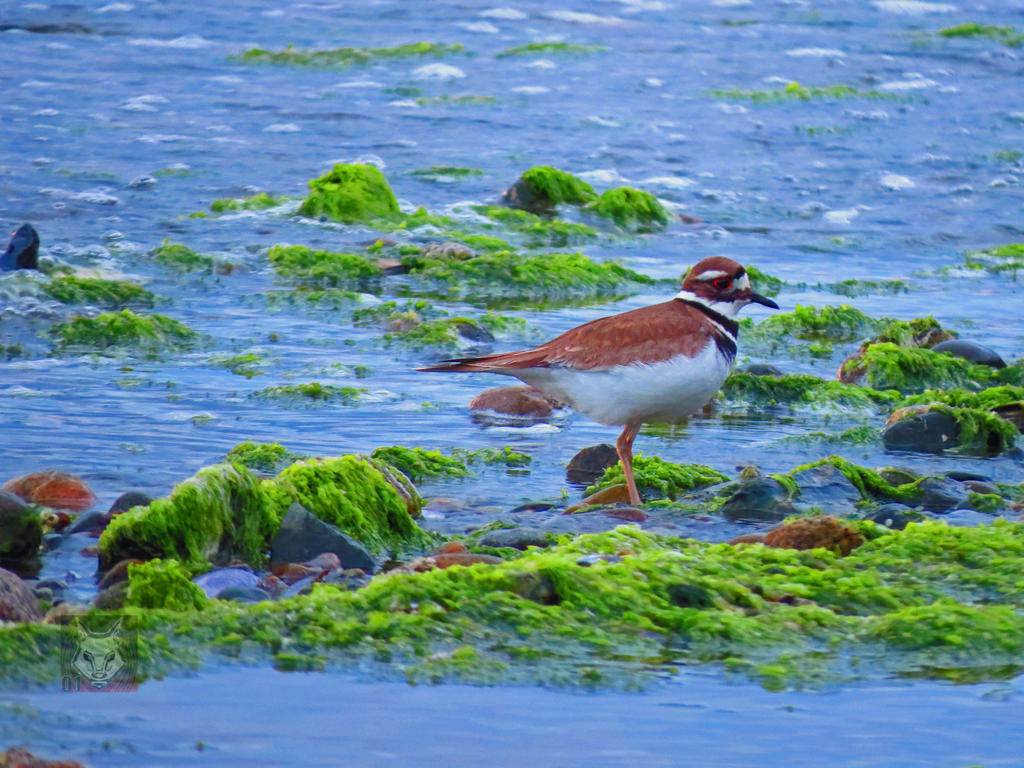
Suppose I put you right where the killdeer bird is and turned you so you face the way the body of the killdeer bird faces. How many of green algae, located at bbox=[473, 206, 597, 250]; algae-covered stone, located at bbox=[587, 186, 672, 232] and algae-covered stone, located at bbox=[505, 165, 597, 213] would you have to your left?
3

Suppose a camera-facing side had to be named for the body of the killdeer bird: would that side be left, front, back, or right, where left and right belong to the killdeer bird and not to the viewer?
right

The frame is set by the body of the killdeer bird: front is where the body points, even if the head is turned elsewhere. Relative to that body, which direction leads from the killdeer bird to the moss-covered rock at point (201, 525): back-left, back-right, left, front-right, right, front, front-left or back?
back-right

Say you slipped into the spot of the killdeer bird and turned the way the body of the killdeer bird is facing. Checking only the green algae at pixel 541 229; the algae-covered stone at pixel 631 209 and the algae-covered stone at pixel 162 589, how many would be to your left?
2

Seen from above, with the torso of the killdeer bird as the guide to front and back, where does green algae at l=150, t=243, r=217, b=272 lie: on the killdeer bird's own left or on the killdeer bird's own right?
on the killdeer bird's own left

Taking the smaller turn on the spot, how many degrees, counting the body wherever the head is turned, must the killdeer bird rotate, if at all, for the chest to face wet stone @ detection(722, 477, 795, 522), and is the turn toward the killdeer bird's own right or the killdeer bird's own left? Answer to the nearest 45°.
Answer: approximately 45° to the killdeer bird's own right

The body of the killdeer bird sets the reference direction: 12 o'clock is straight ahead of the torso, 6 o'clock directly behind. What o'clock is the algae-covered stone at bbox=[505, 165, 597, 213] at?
The algae-covered stone is roughly at 9 o'clock from the killdeer bird.

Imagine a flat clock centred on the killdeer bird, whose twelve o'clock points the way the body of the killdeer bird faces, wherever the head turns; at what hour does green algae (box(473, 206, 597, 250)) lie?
The green algae is roughly at 9 o'clock from the killdeer bird.

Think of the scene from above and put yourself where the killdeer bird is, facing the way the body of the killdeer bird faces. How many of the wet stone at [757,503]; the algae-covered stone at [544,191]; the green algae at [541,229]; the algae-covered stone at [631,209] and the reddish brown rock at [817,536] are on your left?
3

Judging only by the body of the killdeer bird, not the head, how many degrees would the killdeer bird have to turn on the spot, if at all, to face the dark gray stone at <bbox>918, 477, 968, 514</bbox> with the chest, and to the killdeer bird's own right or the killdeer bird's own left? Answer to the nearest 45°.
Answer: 0° — it already faces it

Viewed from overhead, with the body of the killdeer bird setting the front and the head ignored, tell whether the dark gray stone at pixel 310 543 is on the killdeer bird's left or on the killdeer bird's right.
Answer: on the killdeer bird's right

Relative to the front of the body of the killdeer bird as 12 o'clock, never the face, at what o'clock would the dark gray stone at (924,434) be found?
The dark gray stone is roughly at 11 o'clock from the killdeer bird.
